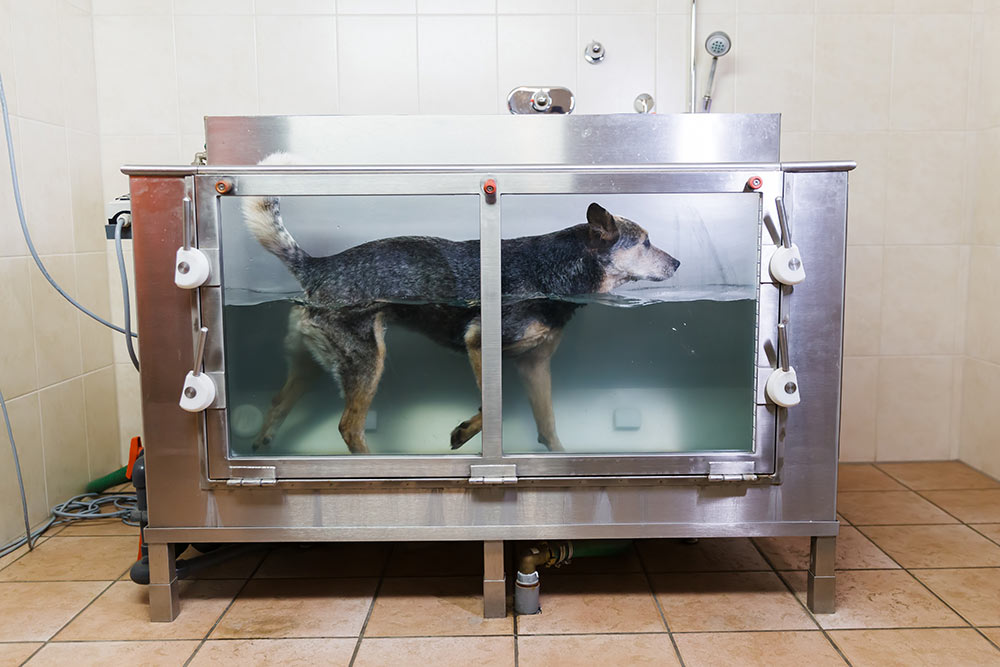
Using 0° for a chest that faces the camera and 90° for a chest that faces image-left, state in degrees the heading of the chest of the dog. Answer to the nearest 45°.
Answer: approximately 270°
